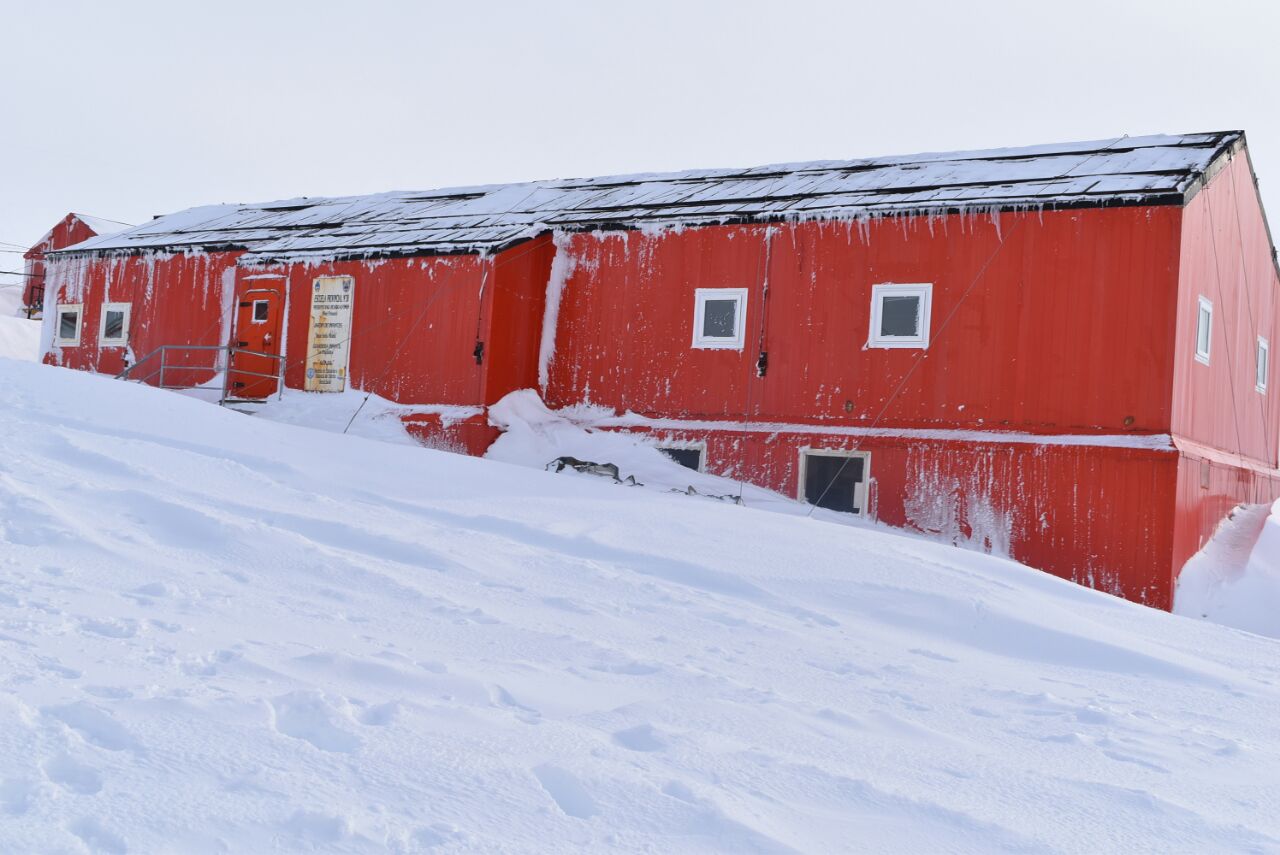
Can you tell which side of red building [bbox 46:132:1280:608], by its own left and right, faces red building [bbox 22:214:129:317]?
right
